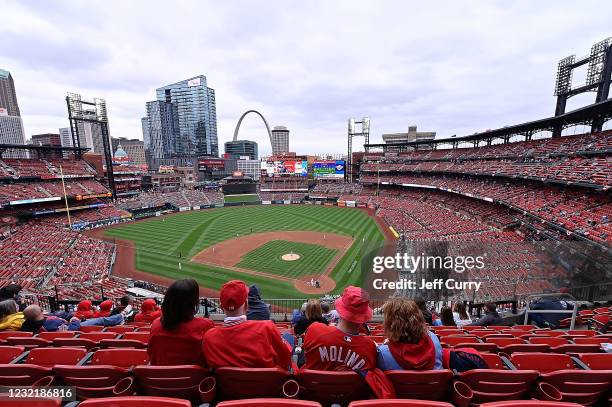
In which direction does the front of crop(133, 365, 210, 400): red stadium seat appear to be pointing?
away from the camera

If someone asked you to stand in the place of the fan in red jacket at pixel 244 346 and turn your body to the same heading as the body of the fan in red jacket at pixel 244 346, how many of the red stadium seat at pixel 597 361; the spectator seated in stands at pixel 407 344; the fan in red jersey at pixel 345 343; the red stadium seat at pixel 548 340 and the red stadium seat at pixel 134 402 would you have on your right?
4

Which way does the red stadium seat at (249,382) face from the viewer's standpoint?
away from the camera

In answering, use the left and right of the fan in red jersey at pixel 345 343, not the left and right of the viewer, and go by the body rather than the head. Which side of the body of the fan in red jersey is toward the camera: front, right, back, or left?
back

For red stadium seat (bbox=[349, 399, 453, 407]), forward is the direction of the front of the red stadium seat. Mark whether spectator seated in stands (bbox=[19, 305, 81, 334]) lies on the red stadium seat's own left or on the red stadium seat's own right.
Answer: on the red stadium seat's own left

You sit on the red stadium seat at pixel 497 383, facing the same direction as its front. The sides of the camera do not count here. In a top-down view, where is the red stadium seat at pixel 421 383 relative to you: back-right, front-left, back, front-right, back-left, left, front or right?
back-left

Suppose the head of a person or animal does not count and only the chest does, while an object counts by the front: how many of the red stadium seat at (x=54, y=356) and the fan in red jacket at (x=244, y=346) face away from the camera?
2

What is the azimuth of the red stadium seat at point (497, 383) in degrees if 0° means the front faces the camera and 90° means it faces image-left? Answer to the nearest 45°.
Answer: approximately 180°

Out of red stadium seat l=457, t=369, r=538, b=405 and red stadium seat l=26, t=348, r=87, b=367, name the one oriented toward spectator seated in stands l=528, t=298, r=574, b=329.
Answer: red stadium seat l=457, t=369, r=538, b=405

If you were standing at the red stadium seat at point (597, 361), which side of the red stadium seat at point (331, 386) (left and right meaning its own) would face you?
right

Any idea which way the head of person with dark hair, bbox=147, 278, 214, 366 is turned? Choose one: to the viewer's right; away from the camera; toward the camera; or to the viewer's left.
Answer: away from the camera

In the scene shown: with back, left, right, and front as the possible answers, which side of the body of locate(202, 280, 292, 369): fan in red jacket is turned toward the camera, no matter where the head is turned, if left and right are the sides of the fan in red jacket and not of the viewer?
back

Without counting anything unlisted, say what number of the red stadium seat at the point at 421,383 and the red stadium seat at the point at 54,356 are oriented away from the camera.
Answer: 2

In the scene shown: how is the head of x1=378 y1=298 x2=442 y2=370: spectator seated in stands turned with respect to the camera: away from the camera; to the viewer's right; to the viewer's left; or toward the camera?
away from the camera

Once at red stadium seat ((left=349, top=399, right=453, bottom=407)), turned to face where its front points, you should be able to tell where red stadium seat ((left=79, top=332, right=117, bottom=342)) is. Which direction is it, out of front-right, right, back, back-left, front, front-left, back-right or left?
left
